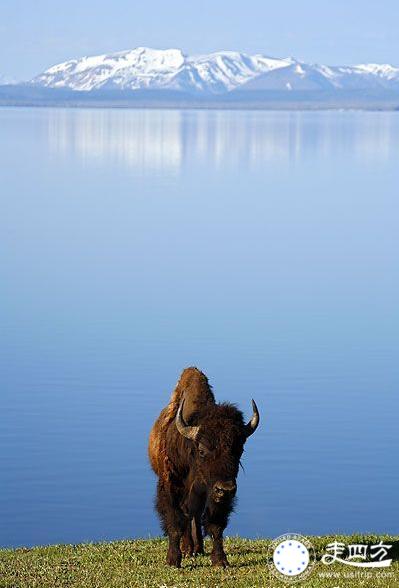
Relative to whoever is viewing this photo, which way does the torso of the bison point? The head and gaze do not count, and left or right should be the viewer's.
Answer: facing the viewer
